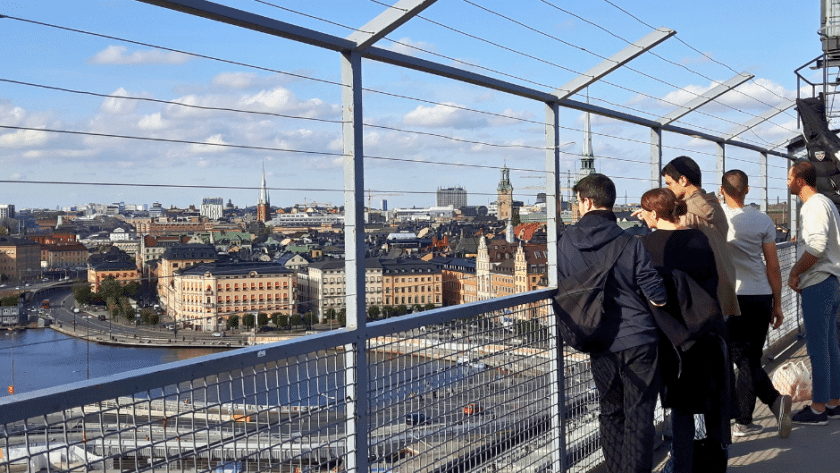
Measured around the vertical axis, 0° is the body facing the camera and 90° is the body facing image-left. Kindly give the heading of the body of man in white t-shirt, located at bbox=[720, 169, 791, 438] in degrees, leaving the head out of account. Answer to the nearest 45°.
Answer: approximately 135°

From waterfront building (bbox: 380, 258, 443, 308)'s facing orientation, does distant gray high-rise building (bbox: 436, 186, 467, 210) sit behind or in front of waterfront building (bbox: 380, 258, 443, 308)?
behind

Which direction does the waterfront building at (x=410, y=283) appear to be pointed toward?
toward the camera

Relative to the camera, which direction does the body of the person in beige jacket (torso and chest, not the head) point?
to the viewer's left

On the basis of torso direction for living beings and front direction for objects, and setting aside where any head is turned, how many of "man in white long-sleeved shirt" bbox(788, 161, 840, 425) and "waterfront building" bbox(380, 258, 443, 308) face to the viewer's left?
1

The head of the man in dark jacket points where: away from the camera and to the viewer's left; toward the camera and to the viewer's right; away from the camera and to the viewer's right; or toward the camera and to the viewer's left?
away from the camera and to the viewer's left

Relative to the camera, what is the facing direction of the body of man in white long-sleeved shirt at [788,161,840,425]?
to the viewer's left

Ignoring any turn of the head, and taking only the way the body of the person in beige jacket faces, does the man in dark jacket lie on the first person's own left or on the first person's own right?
on the first person's own left

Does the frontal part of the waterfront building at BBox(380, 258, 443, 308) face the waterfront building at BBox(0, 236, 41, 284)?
no

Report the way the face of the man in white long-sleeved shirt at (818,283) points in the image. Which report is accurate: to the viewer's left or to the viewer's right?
to the viewer's left

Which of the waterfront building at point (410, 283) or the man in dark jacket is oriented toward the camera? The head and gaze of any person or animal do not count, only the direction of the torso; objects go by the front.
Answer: the waterfront building

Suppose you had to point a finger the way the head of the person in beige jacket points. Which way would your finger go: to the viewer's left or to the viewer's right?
to the viewer's left

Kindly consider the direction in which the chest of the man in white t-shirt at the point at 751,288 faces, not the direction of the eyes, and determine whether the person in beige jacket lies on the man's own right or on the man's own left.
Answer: on the man's own left
